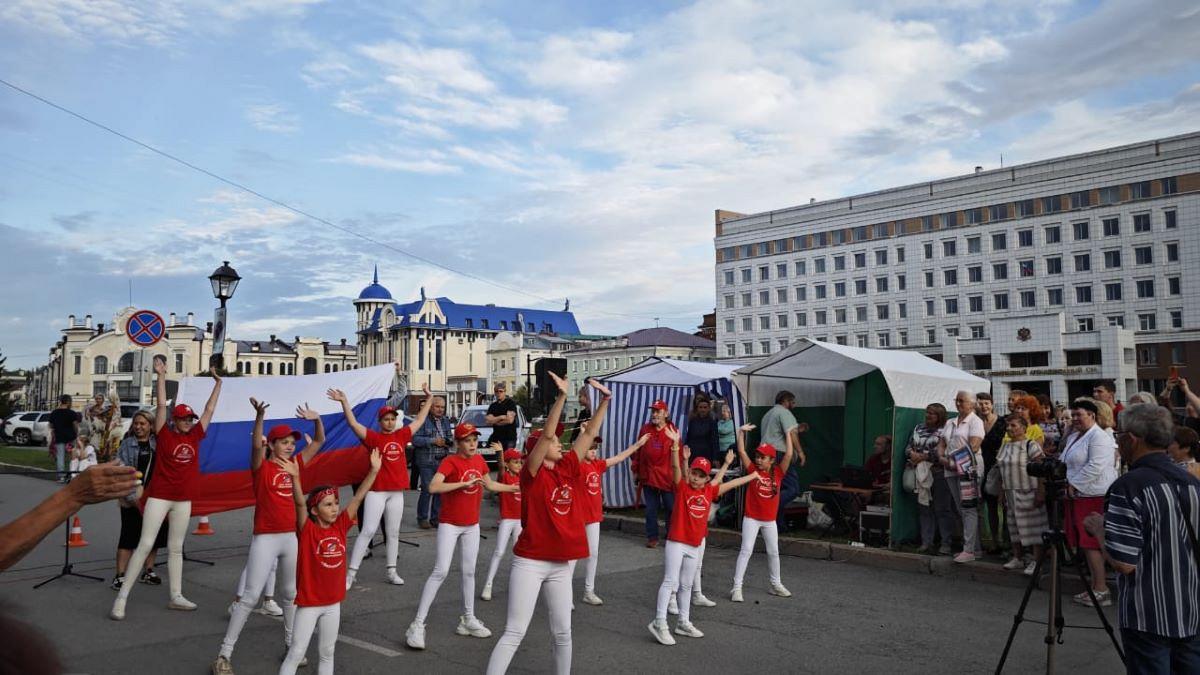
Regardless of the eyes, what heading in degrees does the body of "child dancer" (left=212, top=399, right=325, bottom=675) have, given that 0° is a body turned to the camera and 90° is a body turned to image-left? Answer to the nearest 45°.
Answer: approximately 315°

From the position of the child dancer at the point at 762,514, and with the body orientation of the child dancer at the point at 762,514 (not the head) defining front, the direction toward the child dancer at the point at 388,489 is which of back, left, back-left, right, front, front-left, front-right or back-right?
right

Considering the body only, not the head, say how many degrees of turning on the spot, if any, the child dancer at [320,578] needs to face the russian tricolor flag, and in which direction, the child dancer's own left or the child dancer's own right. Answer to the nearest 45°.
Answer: approximately 135° to the child dancer's own left

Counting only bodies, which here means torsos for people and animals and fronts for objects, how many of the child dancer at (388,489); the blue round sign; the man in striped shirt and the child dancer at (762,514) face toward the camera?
3

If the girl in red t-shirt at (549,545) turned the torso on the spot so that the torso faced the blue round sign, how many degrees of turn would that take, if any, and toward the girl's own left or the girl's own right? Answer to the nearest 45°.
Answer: approximately 180°

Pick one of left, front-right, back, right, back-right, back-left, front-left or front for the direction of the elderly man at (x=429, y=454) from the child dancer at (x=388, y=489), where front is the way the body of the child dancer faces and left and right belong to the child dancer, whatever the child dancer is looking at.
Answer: back

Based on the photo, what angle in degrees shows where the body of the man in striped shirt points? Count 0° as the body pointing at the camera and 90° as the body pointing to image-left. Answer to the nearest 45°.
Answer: approximately 135°

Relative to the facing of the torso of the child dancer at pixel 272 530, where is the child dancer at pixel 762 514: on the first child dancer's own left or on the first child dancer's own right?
on the first child dancer's own left
